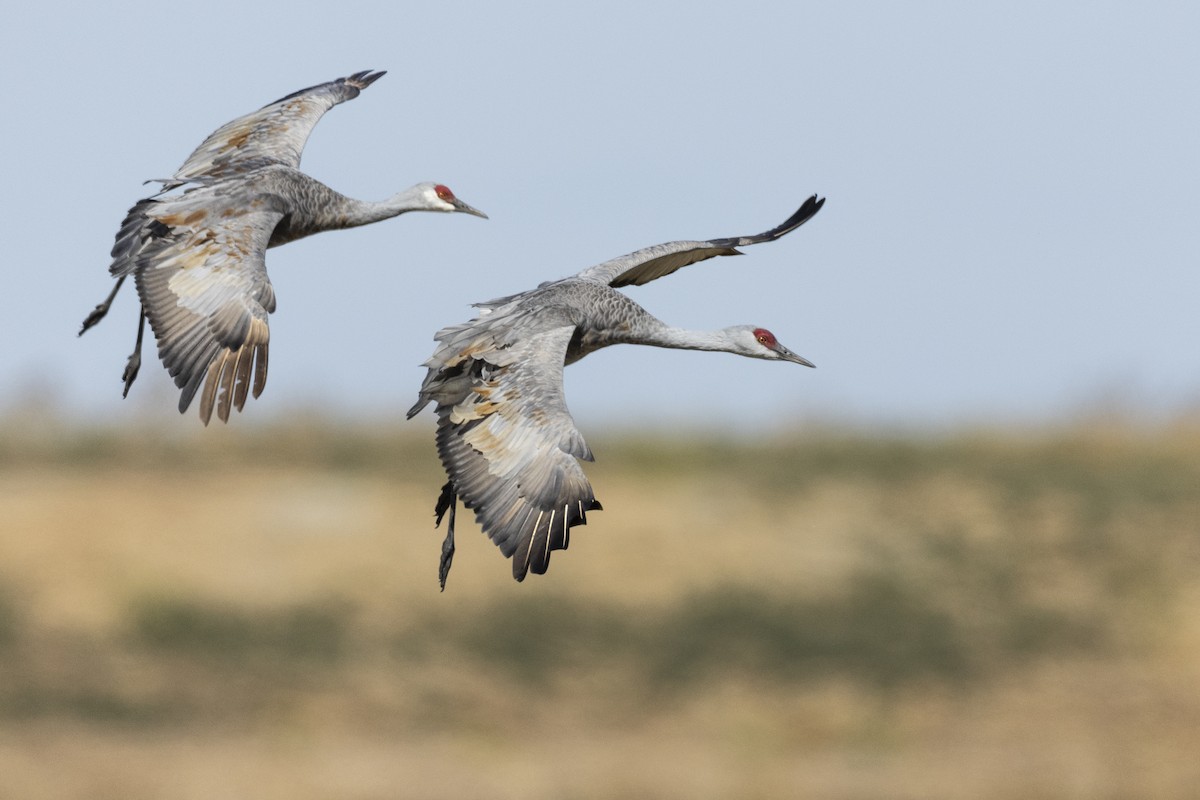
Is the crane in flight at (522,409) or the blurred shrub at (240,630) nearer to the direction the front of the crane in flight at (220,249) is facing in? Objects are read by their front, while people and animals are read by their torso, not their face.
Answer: the crane in flight

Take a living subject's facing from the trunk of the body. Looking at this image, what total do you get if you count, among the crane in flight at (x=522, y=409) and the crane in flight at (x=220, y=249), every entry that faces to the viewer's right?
2

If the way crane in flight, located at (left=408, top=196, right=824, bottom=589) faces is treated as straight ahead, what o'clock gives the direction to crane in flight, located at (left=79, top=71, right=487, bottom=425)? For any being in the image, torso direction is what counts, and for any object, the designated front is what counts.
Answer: crane in flight, located at (left=79, top=71, right=487, bottom=425) is roughly at 7 o'clock from crane in flight, located at (left=408, top=196, right=824, bottom=589).

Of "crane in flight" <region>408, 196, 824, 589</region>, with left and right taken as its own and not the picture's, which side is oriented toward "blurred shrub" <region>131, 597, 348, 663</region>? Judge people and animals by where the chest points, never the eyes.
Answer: left

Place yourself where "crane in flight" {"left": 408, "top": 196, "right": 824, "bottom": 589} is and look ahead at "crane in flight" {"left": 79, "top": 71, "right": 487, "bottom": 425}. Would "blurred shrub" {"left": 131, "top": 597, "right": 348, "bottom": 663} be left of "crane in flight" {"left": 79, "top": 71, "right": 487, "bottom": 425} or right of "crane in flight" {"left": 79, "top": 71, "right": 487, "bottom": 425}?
right

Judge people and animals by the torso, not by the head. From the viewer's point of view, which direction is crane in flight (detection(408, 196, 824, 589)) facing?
to the viewer's right

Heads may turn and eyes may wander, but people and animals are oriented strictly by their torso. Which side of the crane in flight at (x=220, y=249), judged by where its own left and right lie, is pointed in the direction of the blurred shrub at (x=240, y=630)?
left

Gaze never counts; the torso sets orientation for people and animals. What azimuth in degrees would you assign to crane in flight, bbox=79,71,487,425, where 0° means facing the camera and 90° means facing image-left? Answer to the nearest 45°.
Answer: approximately 270°
